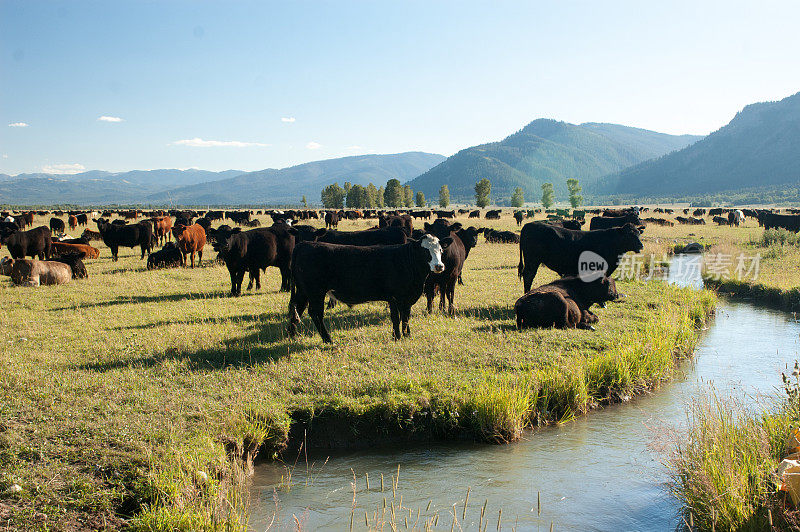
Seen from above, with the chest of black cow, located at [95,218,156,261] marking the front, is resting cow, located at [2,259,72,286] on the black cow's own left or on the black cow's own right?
on the black cow's own left

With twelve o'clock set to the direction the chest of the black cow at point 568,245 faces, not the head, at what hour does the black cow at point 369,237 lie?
the black cow at point 369,237 is roughly at 5 o'clock from the black cow at point 568,245.

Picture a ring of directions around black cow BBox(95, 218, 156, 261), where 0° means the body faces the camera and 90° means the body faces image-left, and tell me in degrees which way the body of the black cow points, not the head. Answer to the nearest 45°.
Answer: approximately 90°

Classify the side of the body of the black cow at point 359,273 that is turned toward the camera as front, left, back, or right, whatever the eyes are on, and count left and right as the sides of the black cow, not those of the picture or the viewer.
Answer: right

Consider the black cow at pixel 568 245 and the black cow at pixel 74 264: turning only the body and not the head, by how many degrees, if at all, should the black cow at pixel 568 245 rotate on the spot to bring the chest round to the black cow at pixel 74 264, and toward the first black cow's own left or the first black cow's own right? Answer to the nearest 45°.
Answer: approximately 180°

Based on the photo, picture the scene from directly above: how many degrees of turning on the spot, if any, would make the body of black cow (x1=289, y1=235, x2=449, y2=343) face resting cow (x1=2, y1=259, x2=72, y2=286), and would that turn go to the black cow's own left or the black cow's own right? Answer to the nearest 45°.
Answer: approximately 135° to the black cow's own left

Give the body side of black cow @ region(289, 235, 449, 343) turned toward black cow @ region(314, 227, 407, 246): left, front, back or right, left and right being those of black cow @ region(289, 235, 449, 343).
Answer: left

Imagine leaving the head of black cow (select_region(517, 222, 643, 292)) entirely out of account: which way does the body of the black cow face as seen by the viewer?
to the viewer's right

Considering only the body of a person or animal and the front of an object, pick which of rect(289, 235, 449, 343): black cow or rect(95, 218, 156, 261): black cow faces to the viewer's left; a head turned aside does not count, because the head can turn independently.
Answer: rect(95, 218, 156, 261): black cow

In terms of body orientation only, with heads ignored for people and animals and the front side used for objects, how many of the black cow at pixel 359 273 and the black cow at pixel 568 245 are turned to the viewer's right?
2

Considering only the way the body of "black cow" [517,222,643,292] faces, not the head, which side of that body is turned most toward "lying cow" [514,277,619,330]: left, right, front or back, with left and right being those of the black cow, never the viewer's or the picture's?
right
